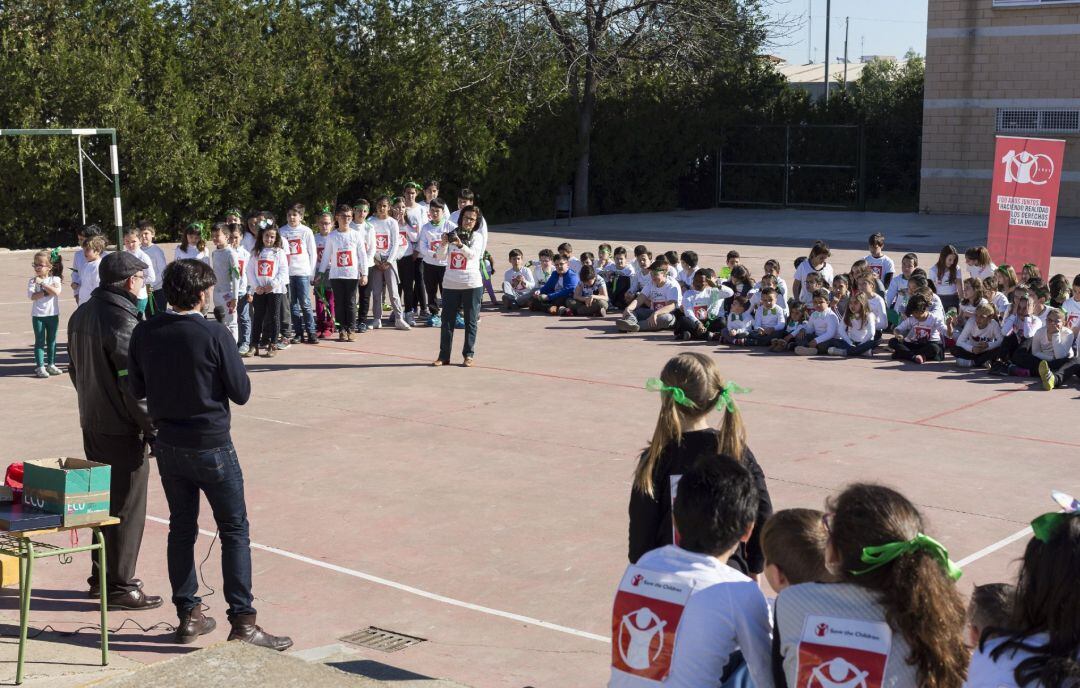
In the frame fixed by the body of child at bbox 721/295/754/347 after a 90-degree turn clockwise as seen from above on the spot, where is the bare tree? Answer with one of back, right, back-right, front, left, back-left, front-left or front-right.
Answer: front-right

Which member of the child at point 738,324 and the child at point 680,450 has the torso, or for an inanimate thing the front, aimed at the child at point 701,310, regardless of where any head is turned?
the child at point 680,450

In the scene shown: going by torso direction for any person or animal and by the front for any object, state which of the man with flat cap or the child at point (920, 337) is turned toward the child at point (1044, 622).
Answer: the child at point (920, 337)

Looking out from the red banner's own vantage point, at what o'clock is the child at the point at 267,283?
The child is roughly at 2 o'clock from the red banner.

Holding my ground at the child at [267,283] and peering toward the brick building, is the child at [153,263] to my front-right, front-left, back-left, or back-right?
back-left

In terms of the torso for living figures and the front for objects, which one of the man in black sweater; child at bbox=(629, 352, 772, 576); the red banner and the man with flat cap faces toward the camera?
the red banner

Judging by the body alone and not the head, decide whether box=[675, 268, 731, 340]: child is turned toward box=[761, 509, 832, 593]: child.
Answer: yes

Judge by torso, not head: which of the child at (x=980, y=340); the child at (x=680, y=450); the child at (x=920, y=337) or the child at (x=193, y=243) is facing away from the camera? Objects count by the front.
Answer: the child at (x=680, y=450)

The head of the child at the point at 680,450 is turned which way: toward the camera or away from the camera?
away from the camera

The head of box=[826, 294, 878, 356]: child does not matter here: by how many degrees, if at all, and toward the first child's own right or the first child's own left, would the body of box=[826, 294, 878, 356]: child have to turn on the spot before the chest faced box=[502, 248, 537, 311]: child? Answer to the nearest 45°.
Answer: approximately 90° to the first child's own right

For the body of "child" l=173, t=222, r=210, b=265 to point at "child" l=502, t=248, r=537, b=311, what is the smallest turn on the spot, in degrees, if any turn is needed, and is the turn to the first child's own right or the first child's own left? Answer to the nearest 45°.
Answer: approximately 135° to the first child's own left

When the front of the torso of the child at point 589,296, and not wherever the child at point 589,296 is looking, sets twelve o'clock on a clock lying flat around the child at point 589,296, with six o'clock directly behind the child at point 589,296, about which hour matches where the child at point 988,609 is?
the child at point 988,609 is roughly at 12 o'clock from the child at point 589,296.

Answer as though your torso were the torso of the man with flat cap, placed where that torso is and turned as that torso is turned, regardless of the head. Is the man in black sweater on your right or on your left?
on your right

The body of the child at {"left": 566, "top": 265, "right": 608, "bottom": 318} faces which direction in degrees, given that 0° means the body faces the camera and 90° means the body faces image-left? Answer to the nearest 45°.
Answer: approximately 0°

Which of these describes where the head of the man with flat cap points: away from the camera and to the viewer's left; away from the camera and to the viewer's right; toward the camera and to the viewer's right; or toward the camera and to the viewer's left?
away from the camera and to the viewer's right

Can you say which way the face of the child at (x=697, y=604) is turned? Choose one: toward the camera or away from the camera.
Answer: away from the camera
